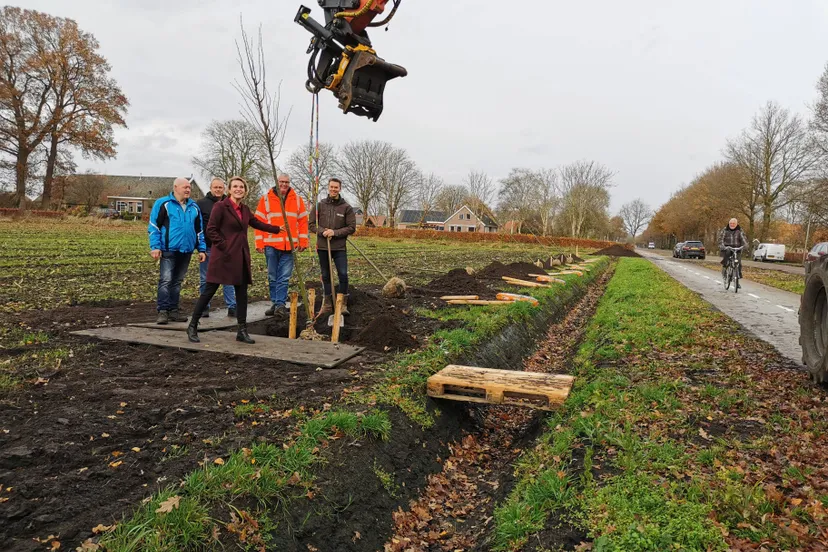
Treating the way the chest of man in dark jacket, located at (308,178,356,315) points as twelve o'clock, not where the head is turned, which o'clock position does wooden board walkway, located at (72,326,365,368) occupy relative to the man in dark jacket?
The wooden board walkway is roughly at 1 o'clock from the man in dark jacket.

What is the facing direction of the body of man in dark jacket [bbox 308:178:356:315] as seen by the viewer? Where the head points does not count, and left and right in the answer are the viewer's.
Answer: facing the viewer

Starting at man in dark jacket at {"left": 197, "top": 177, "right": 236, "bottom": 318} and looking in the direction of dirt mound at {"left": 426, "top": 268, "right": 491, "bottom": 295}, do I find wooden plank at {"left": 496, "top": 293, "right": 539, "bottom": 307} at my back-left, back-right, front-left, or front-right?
front-right

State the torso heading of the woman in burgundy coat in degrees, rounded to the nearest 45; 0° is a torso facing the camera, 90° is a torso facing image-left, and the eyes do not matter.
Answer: approximately 315°

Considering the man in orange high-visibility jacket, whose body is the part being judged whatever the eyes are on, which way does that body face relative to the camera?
toward the camera

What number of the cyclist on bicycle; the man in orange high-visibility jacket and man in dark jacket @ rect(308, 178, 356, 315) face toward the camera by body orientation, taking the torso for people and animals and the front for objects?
3

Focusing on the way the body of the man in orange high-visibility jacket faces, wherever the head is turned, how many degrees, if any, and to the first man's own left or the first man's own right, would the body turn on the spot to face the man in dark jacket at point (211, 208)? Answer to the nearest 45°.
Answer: approximately 90° to the first man's own right

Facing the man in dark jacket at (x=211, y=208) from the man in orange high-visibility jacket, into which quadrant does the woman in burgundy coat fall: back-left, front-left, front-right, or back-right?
front-left

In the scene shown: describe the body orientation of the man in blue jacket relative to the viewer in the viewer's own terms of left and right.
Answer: facing the viewer and to the right of the viewer
